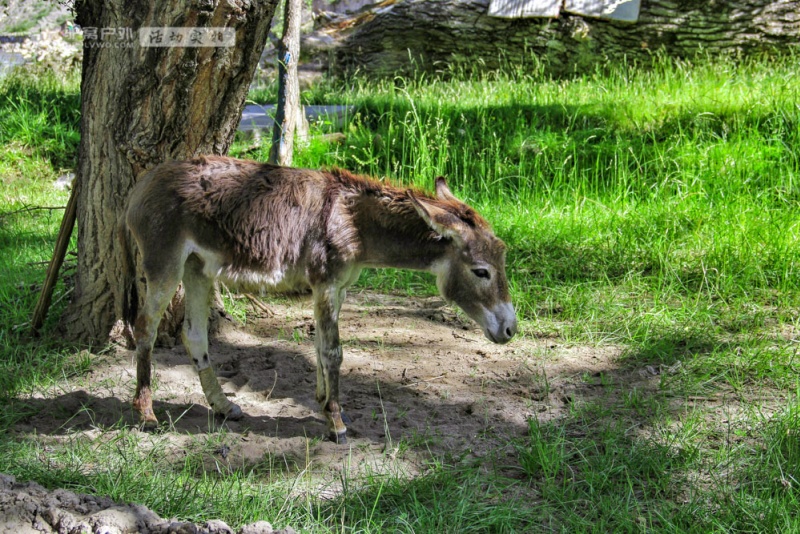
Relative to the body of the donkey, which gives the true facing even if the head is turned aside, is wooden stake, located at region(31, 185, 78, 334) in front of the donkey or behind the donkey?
behind

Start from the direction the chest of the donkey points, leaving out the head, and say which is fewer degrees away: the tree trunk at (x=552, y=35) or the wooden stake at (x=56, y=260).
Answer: the tree trunk

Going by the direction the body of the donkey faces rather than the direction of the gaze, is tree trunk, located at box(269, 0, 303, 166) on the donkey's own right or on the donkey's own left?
on the donkey's own left

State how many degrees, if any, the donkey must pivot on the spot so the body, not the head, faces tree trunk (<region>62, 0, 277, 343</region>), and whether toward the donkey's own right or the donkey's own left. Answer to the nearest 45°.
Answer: approximately 135° to the donkey's own left

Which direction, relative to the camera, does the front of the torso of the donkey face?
to the viewer's right

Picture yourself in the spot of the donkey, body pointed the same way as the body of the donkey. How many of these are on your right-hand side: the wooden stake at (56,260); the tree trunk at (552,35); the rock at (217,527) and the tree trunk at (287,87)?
1

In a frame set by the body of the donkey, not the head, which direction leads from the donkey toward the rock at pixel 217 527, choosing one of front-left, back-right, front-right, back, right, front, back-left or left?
right

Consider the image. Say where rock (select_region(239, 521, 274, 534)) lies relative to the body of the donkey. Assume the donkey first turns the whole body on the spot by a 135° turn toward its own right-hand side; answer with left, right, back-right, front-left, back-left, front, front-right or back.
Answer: front-left
